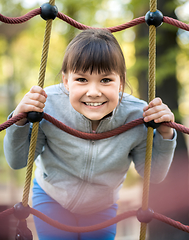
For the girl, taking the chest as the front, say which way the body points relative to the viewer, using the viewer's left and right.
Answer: facing the viewer

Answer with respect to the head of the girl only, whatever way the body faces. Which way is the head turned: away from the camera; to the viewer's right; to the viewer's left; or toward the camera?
toward the camera

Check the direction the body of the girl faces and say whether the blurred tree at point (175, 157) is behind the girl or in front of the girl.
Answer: behind
